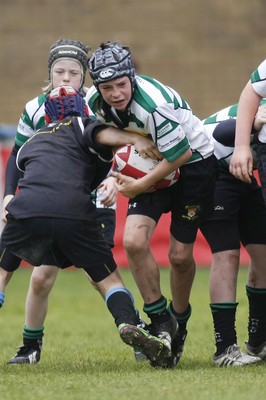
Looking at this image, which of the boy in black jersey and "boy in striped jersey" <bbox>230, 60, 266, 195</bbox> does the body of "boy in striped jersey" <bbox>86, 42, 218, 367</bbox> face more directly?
the boy in black jersey

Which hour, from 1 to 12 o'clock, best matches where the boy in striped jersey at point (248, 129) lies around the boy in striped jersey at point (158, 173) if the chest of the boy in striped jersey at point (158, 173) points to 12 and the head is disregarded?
the boy in striped jersey at point (248, 129) is roughly at 8 o'clock from the boy in striped jersey at point (158, 173).

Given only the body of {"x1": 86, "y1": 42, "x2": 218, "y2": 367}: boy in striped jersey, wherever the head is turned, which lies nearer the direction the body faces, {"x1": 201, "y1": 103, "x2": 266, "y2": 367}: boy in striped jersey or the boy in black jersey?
the boy in black jersey

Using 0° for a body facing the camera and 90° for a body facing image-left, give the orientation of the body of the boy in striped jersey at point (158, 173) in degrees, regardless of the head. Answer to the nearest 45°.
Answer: approximately 45°
